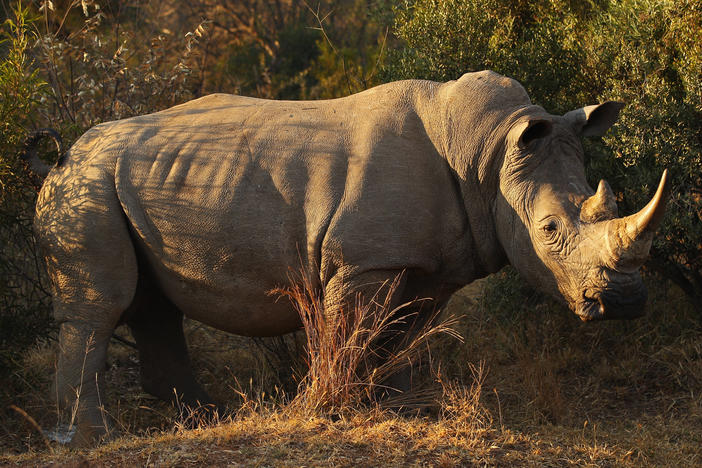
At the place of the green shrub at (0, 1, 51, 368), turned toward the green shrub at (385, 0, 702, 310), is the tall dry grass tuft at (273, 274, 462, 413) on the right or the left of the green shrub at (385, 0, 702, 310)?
right

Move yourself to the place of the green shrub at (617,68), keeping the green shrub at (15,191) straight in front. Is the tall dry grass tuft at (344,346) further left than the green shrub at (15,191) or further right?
left

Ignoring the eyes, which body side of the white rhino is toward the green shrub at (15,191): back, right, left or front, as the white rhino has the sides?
back

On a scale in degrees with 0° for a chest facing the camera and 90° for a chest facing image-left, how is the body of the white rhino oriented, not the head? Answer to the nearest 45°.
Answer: approximately 270°

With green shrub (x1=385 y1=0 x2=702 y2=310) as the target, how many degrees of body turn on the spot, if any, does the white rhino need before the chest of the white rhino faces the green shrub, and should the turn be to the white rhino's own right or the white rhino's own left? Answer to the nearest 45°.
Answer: approximately 45° to the white rhino's own left
